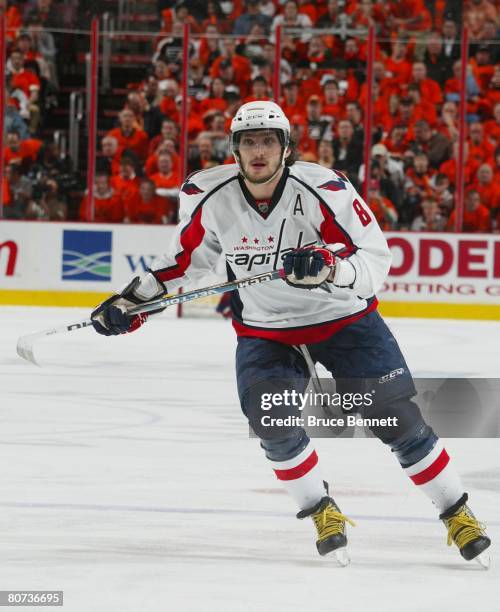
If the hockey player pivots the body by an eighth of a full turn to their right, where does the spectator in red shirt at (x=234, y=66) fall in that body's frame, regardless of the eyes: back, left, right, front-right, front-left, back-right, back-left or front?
back-right

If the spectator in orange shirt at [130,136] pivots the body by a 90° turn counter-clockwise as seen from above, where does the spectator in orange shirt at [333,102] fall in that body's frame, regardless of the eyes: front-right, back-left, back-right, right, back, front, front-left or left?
front

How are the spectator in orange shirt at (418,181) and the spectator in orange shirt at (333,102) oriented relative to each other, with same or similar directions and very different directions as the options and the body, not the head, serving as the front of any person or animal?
same or similar directions

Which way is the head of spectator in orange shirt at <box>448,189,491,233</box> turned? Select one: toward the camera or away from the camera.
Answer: toward the camera

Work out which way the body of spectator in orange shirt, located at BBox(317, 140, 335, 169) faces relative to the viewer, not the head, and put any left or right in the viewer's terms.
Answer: facing the viewer

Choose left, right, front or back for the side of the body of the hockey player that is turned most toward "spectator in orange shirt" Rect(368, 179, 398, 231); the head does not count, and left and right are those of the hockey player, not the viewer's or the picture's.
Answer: back

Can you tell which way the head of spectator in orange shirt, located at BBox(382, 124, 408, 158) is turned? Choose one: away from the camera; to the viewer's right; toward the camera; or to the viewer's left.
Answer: toward the camera

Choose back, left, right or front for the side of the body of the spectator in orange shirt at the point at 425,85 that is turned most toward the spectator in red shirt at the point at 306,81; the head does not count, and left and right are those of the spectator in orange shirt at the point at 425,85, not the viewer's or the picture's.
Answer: right

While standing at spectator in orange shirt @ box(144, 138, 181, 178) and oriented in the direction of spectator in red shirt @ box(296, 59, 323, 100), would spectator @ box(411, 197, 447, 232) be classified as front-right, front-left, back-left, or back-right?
front-right

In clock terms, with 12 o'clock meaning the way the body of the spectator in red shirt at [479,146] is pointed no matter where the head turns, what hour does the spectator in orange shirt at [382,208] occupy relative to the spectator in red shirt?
The spectator in orange shirt is roughly at 2 o'clock from the spectator in red shirt.

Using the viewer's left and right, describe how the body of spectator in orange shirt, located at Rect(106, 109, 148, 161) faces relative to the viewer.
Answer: facing the viewer

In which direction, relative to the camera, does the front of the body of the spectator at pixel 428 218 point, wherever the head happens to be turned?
toward the camera

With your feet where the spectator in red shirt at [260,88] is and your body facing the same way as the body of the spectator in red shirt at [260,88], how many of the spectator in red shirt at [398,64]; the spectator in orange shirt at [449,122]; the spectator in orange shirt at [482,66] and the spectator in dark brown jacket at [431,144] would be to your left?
4

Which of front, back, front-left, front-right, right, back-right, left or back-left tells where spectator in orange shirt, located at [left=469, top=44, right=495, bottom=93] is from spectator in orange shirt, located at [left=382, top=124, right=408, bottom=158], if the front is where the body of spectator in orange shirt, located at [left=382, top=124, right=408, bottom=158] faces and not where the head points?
back-left

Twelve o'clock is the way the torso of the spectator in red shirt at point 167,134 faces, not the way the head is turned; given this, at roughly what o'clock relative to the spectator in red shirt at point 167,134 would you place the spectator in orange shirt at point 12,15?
the spectator in orange shirt at point 12,15 is roughly at 5 o'clock from the spectator in red shirt at point 167,134.

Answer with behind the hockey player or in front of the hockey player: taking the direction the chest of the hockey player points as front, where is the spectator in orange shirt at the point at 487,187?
behind

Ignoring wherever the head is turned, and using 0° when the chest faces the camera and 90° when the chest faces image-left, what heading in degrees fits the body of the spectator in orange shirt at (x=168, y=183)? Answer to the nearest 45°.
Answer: approximately 0°

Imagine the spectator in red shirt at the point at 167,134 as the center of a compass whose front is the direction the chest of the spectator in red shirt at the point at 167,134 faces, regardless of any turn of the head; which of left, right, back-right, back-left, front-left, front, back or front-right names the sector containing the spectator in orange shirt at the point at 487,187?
left

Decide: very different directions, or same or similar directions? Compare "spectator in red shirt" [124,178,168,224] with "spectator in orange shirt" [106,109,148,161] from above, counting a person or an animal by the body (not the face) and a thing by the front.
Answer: same or similar directions
